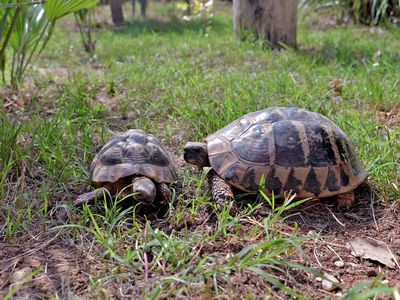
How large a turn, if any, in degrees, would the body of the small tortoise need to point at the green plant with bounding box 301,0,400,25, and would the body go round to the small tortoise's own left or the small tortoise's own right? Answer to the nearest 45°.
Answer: approximately 135° to the small tortoise's own left

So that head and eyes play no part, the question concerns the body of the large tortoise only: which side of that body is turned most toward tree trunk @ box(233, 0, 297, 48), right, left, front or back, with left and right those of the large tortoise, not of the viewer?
right

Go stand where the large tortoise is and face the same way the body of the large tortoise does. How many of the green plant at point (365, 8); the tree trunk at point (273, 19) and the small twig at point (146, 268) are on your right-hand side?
2

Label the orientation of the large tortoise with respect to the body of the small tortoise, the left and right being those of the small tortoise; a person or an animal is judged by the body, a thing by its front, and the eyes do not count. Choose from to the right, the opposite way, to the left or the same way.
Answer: to the right

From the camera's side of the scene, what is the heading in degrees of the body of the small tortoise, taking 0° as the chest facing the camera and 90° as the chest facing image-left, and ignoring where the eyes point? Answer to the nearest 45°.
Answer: approximately 0°

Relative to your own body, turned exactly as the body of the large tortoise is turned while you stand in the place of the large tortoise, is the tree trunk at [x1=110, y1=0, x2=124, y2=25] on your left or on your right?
on your right

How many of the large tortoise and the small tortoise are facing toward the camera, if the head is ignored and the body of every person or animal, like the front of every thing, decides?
1

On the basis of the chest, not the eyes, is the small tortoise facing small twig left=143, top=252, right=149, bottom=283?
yes

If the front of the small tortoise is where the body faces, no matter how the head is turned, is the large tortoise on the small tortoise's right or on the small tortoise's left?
on the small tortoise's left

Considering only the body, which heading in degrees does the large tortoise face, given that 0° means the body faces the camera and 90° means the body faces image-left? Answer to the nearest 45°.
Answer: approximately 90°

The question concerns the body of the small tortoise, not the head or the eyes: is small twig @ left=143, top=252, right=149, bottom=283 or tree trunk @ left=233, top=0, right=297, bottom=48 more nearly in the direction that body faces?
the small twig

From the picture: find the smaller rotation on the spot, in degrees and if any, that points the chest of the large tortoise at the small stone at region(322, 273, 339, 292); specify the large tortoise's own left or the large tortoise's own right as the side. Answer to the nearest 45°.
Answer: approximately 90° to the large tortoise's own left

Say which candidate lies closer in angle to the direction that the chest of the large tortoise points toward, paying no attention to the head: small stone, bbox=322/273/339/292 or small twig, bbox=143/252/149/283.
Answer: the small twig

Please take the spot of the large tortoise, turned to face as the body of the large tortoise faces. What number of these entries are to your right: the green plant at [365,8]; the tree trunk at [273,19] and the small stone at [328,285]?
2
